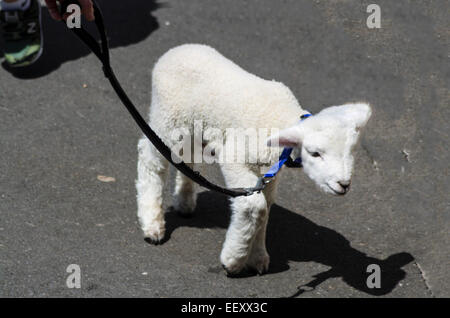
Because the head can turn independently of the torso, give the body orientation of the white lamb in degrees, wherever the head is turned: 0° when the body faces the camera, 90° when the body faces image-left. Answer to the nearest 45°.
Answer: approximately 315°
